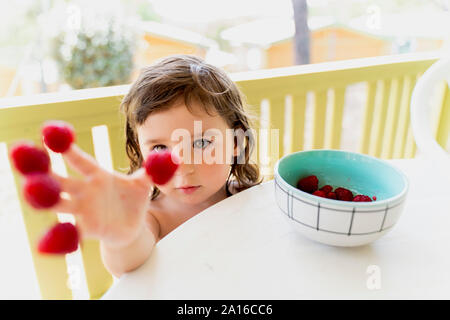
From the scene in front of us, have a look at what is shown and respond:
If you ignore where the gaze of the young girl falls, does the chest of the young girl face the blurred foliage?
no

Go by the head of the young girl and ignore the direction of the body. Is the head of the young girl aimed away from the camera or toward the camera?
toward the camera

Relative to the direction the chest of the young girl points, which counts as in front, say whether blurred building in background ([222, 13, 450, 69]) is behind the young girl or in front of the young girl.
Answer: behind

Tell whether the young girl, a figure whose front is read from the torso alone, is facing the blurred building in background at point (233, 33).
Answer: no

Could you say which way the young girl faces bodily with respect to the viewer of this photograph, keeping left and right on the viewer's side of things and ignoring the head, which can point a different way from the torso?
facing the viewer
